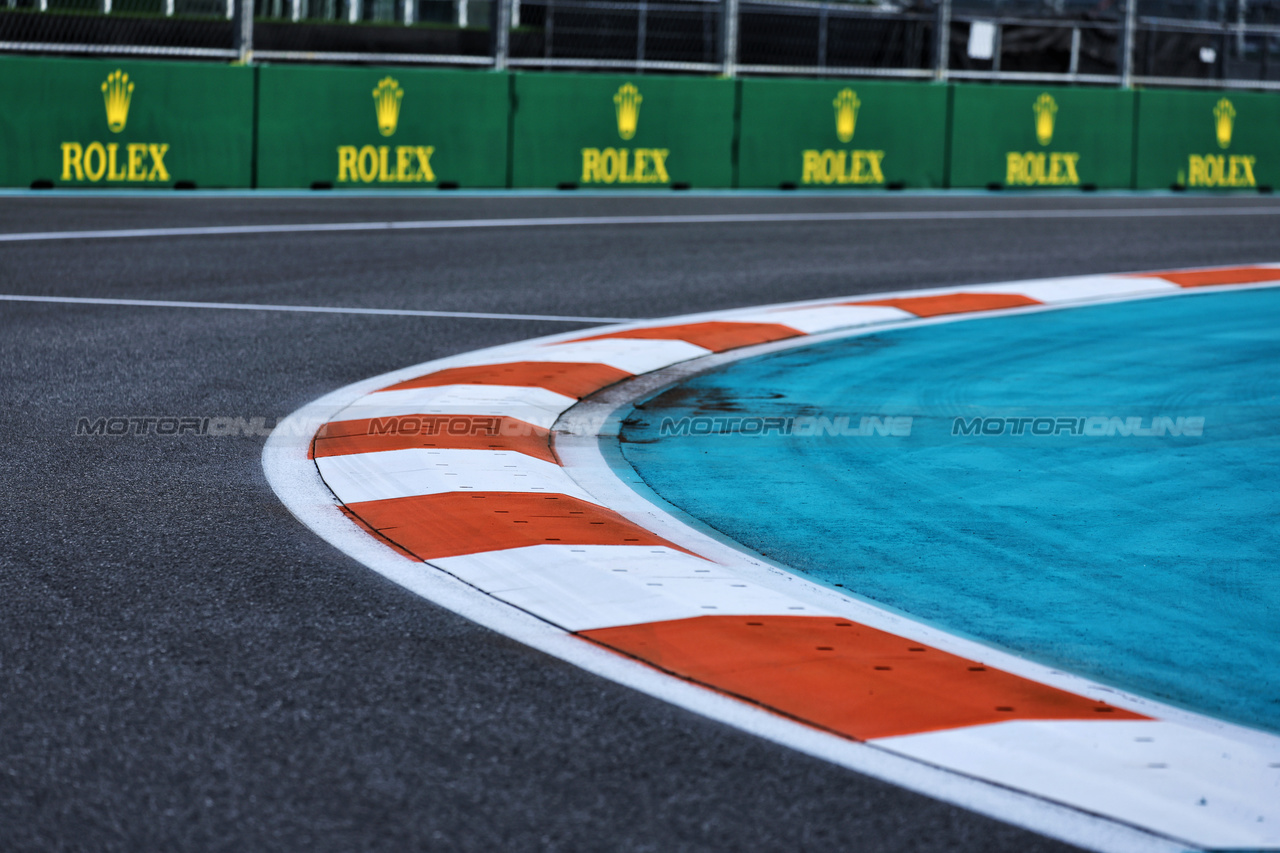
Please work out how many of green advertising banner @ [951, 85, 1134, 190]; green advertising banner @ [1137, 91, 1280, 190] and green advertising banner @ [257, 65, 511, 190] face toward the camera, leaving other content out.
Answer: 3

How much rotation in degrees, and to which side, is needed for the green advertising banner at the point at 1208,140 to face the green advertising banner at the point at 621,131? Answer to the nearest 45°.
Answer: approximately 45° to its right

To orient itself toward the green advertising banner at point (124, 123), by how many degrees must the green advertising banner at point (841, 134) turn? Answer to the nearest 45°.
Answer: approximately 45° to its right

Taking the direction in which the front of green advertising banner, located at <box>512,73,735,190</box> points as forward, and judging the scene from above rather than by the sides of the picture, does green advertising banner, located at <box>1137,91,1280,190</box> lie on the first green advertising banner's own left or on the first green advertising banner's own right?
on the first green advertising banner's own left

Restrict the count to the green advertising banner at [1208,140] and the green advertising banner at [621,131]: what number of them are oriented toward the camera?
2

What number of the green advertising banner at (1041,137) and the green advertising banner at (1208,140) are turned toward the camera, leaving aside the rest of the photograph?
2

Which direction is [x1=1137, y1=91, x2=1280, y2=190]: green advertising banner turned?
toward the camera

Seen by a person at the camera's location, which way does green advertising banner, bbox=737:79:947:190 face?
facing the viewer

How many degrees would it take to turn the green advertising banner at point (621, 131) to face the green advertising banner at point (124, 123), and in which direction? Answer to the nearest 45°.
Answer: approximately 45° to its right

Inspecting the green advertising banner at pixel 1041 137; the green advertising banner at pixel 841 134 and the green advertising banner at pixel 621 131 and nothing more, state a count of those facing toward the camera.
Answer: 3

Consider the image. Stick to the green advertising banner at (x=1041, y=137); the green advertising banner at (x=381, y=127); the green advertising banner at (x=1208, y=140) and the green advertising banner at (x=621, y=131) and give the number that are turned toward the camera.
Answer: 4

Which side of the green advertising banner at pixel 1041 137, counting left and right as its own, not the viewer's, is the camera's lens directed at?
front
